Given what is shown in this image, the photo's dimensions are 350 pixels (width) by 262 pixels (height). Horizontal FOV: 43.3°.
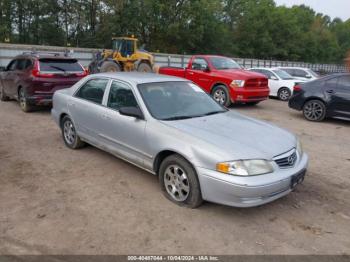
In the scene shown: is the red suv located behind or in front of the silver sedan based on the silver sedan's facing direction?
behind

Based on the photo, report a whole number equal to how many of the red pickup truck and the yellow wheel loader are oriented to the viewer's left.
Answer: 1

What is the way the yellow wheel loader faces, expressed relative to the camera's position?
facing to the left of the viewer

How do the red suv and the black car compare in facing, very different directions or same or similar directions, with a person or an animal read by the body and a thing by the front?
very different directions

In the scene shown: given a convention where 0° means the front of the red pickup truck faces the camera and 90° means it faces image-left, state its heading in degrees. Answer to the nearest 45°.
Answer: approximately 315°

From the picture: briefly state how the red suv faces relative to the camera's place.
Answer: facing away from the viewer and to the left of the viewer

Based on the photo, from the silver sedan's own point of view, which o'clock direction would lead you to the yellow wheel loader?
The yellow wheel loader is roughly at 7 o'clock from the silver sedan.

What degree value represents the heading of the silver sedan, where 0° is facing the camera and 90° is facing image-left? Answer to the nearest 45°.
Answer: approximately 315°
